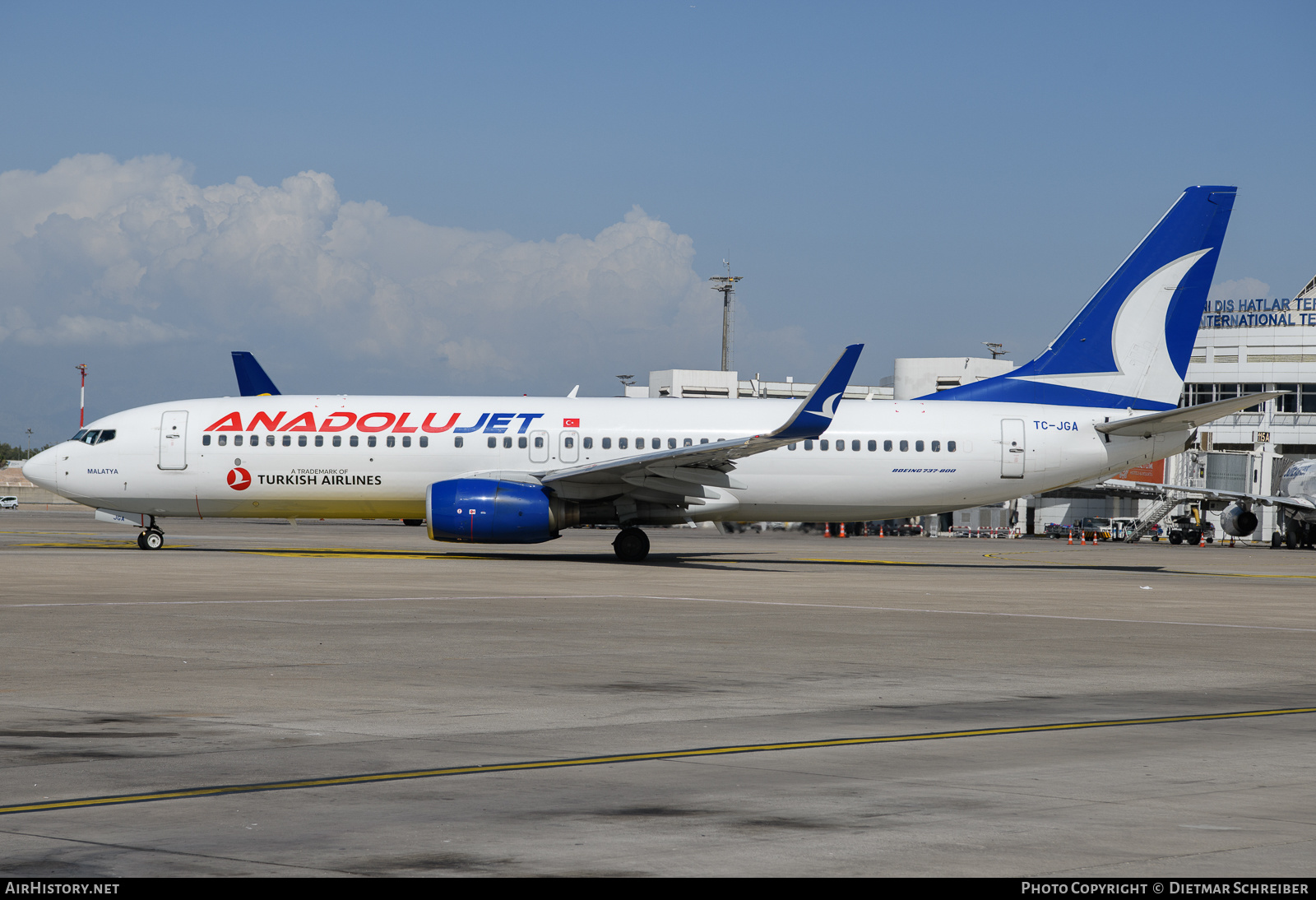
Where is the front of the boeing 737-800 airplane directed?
to the viewer's left
